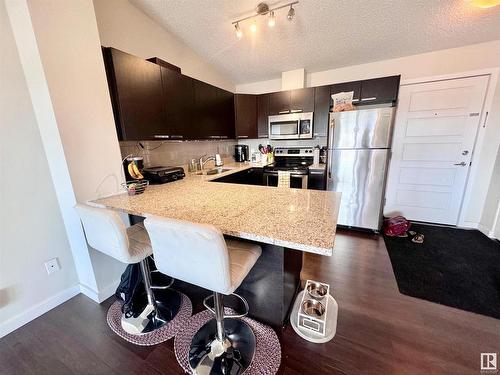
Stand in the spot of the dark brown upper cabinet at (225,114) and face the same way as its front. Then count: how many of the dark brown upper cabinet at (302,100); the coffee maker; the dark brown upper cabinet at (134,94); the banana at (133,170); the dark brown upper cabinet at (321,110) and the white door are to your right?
2

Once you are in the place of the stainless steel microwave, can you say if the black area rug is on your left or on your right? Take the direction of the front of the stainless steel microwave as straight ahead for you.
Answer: on your left

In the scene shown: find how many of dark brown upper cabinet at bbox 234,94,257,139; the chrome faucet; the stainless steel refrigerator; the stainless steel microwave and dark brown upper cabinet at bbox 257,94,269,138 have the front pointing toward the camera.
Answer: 4

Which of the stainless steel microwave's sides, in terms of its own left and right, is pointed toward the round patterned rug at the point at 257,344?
front

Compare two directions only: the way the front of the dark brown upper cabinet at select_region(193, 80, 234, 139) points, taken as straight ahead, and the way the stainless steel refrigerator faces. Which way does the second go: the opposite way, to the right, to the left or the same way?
to the right

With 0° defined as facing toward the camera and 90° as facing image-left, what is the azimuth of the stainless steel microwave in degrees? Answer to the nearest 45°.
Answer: approximately 0°

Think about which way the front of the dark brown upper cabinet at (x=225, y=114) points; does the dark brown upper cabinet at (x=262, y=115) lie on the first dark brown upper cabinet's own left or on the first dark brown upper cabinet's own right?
on the first dark brown upper cabinet's own left
